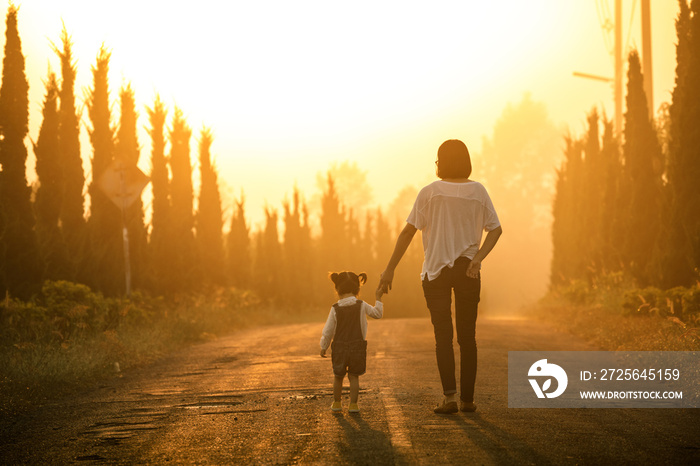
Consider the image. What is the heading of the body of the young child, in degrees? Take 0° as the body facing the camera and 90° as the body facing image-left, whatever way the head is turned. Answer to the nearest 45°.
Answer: approximately 180°

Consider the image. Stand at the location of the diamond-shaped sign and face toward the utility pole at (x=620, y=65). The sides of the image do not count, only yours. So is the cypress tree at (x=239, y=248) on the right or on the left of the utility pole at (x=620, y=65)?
left

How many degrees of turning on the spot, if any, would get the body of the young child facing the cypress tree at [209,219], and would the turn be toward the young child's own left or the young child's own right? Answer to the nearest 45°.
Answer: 0° — they already face it

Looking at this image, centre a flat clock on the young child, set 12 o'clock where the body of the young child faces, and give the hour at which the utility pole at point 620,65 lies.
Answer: The utility pole is roughly at 1 o'clock from the young child.

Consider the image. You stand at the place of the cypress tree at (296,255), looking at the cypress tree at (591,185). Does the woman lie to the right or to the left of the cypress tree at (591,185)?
right

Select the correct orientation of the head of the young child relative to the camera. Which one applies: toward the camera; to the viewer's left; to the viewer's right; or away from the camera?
away from the camera

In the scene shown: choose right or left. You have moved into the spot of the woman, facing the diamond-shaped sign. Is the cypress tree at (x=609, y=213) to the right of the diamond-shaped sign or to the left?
right

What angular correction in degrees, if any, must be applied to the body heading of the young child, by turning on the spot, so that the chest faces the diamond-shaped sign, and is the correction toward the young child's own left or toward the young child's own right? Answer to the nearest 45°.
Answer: approximately 45° to the young child's own left

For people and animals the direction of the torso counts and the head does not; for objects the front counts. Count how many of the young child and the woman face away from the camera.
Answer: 2

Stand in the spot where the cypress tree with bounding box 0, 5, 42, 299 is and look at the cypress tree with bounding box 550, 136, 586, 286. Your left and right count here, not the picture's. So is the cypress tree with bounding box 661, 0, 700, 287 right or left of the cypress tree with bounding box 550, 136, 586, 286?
right

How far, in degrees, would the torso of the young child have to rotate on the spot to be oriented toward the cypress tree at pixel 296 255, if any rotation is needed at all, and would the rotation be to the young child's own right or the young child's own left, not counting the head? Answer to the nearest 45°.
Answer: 0° — they already face it

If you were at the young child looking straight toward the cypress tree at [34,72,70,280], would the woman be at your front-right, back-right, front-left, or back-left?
back-right

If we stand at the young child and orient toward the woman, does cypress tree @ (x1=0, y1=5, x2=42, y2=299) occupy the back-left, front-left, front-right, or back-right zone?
back-left

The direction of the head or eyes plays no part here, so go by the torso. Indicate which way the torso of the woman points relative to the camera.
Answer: away from the camera

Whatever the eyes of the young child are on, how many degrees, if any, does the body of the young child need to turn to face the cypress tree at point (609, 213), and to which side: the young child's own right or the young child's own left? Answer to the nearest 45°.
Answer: approximately 45° to the young child's own right
